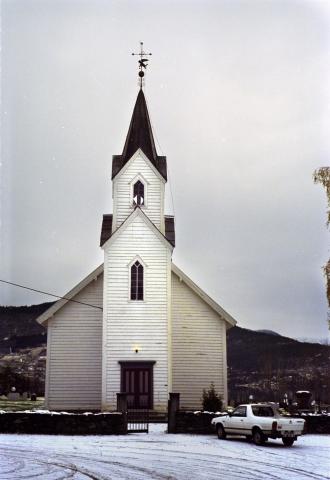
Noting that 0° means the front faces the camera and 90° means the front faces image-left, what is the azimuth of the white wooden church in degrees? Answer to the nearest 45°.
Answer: approximately 0°

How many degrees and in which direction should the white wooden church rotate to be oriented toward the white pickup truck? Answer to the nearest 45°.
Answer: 0° — it already faces it

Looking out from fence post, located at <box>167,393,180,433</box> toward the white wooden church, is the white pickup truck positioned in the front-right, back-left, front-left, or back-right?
back-right

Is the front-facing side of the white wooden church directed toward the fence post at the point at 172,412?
yes

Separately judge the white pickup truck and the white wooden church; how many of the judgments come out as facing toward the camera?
1
